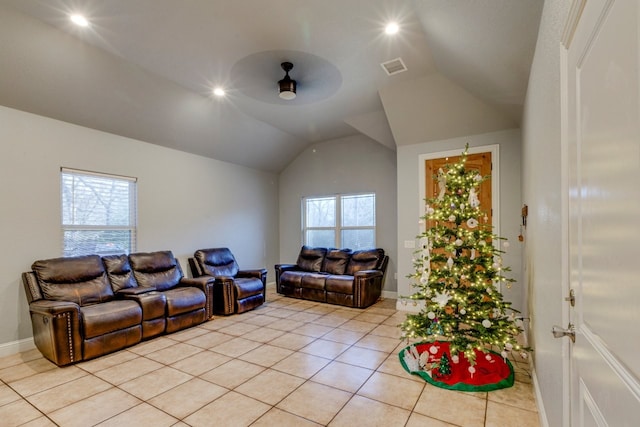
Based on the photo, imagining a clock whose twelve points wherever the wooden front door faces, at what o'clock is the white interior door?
The white interior door is roughly at 12 o'clock from the wooden front door.

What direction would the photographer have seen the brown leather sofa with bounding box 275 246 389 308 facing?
facing the viewer and to the left of the viewer

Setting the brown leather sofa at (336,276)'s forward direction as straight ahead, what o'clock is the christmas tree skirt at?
The christmas tree skirt is roughly at 10 o'clock from the brown leather sofa.

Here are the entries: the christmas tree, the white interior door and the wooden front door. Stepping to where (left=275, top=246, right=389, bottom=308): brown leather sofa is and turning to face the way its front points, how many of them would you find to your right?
0

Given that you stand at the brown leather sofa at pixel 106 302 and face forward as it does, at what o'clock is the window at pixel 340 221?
The window is roughly at 10 o'clock from the brown leather sofa.

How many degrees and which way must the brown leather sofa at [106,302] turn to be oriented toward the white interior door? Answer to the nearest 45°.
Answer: approximately 45° to its right

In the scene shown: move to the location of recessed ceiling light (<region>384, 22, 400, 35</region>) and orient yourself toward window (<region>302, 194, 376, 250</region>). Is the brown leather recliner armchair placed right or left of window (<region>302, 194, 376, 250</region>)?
left

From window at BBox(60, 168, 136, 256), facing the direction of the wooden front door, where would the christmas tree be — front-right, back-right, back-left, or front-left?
front-right

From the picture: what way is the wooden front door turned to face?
toward the camera

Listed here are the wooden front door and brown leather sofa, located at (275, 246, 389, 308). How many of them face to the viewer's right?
0

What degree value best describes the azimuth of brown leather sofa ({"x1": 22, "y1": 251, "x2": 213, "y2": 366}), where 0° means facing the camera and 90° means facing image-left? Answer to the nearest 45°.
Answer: approximately 315°

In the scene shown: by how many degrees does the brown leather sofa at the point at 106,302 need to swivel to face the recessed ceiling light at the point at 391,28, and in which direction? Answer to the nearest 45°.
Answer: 0° — it already faces it

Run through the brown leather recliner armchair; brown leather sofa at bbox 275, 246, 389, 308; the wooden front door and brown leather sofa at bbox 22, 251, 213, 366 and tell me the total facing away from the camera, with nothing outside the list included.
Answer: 0

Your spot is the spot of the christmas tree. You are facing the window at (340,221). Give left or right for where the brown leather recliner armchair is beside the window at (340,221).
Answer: left

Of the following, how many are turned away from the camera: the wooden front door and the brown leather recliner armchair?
0

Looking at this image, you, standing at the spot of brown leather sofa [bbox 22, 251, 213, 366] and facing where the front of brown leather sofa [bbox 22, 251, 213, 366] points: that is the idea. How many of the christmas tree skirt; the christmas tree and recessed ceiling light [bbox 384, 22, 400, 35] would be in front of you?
3
